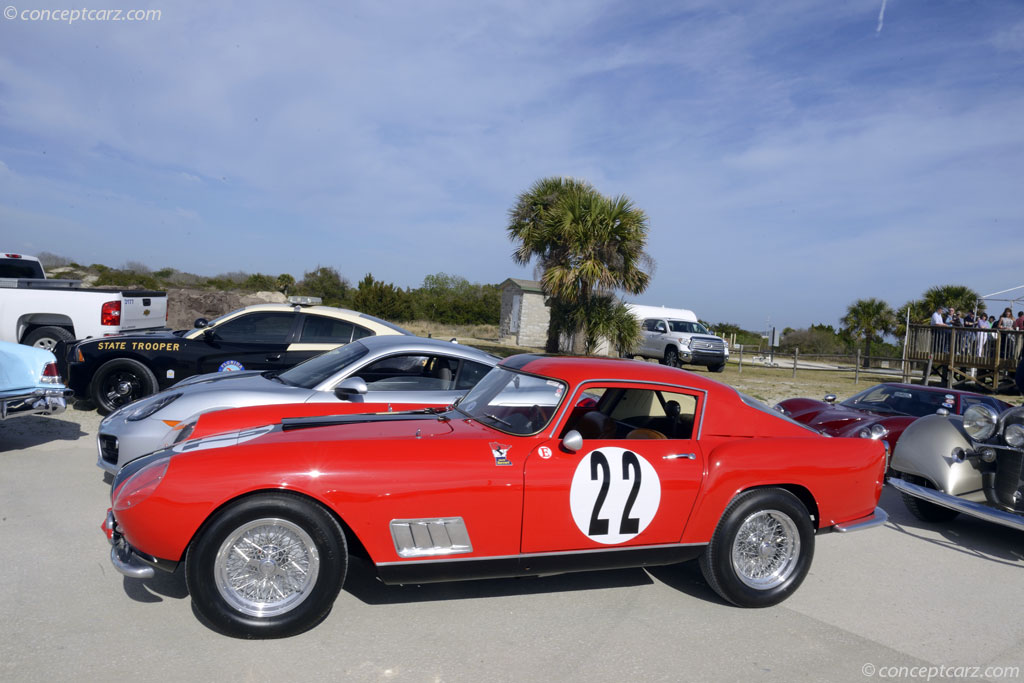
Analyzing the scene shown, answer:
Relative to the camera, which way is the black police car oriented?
to the viewer's left

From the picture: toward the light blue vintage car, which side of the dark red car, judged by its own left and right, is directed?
front

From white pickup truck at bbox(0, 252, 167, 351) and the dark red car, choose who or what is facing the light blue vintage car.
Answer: the dark red car

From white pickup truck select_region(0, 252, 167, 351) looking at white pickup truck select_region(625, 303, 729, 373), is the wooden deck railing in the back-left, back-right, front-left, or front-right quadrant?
front-right

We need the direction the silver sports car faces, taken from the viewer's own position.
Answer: facing the viewer and to the left of the viewer

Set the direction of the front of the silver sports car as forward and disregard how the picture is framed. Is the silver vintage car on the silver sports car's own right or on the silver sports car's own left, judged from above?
on the silver sports car's own left

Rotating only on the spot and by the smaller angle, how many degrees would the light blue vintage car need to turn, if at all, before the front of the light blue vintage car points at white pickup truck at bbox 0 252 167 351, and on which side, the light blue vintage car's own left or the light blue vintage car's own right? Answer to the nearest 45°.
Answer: approximately 45° to the light blue vintage car's own right

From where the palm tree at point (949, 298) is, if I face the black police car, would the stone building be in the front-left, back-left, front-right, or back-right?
front-right

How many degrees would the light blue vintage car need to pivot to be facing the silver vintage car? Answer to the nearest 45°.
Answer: approximately 180°

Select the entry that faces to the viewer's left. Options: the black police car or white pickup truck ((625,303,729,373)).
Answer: the black police car

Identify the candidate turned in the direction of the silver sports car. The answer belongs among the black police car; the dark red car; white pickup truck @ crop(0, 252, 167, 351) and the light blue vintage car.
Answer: the dark red car

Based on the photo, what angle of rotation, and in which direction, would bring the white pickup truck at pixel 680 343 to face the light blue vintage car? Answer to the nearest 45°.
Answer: approximately 45° to its right

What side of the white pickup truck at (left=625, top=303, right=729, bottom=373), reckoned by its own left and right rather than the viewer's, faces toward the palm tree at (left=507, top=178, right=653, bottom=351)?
right

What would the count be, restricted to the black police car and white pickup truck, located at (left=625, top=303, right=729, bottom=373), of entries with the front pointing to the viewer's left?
1

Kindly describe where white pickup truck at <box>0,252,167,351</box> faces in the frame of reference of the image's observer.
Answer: facing away from the viewer and to the left of the viewer

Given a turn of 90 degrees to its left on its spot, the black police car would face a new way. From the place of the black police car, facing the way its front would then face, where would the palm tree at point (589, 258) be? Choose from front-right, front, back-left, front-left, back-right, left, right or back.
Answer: back-left

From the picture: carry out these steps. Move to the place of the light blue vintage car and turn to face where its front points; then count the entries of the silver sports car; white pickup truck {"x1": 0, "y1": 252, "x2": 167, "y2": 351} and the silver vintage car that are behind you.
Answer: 2

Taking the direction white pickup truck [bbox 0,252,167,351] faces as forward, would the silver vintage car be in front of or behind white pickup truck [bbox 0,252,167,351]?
behind

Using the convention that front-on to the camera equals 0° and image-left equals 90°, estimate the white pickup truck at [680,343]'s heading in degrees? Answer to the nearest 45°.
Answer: approximately 315°
